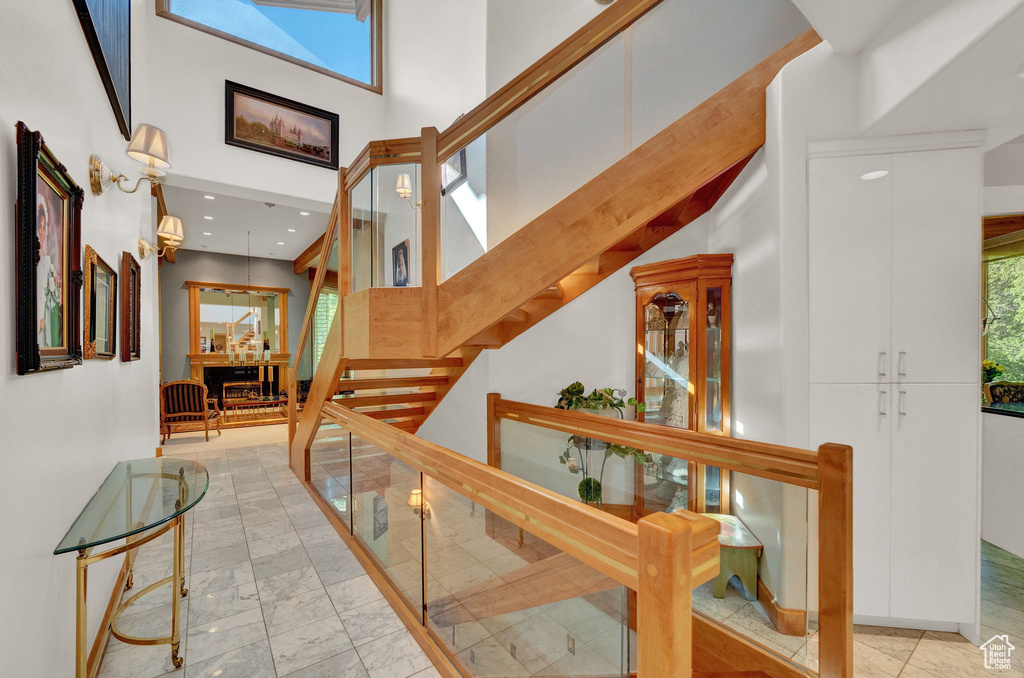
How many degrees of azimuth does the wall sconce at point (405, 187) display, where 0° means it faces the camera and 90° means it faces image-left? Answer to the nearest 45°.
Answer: approximately 45°

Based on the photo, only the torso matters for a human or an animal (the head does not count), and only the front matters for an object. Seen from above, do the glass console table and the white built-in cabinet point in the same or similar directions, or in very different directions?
very different directions

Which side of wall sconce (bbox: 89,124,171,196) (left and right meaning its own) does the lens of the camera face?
right

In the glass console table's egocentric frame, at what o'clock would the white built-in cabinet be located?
The white built-in cabinet is roughly at 1 o'clock from the glass console table.

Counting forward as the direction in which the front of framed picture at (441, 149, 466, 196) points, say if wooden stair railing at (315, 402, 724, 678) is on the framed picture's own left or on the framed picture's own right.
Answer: on the framed picture's own left
